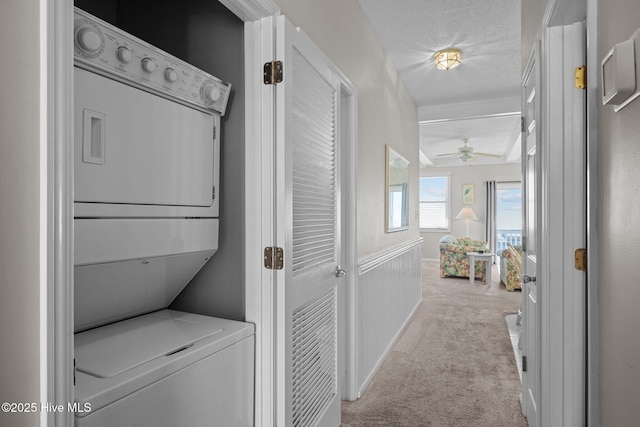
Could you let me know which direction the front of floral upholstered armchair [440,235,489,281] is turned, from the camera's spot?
facing the viewer and to the right of the viewer

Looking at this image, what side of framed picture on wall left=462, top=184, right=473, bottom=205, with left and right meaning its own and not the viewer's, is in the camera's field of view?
front

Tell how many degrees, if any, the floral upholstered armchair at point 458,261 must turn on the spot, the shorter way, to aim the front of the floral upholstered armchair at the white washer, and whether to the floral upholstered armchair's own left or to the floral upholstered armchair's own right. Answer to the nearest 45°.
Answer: approximately 45° to the floral upholstered armchair's own right

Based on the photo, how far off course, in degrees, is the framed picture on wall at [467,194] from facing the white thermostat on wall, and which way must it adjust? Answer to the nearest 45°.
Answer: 0° — it already faces it

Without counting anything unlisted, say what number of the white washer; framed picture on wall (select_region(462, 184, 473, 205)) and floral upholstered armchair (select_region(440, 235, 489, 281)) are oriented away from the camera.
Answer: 0

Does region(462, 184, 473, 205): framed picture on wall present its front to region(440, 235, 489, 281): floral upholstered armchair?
yes

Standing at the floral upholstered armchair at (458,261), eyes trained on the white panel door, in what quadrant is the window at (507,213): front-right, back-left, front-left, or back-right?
back-left

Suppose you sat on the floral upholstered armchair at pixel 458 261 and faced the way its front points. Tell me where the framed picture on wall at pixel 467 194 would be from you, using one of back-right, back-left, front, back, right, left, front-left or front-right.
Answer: back-left

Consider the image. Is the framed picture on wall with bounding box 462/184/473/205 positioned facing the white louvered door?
yes

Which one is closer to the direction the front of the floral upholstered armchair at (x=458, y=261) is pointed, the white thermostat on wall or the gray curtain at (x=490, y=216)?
the white thermostat on wall

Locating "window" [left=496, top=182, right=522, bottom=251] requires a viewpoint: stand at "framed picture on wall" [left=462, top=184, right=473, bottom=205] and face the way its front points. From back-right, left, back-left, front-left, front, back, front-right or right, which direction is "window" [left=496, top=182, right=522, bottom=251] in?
left

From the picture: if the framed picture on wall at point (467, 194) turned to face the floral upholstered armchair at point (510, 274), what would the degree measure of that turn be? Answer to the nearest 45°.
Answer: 0° — it already faces it

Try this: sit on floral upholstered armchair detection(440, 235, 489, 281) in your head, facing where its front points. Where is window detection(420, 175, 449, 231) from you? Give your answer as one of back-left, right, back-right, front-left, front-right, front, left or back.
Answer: back-left

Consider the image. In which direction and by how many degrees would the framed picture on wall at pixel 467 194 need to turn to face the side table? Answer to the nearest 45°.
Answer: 0° — it already faces it

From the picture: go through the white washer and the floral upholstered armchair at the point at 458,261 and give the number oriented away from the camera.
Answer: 0

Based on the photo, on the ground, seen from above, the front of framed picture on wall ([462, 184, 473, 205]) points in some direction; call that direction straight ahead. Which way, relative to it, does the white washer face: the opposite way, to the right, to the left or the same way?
to the left

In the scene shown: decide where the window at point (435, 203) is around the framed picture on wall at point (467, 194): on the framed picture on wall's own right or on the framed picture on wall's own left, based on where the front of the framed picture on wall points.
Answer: on the framed picture on wall's own right

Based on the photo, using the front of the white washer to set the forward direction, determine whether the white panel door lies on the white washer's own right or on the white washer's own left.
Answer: on the white washer's own left
